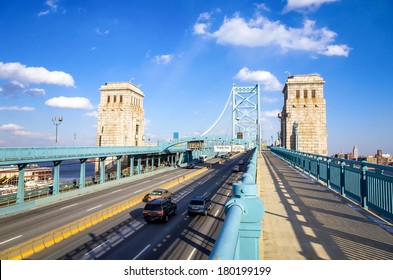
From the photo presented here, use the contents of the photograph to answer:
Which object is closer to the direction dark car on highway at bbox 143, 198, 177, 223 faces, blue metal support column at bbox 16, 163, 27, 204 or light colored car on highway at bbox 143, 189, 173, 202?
the light colored car on highway

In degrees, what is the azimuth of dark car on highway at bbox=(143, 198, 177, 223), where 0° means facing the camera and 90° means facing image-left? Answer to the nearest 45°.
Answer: approximately 225°

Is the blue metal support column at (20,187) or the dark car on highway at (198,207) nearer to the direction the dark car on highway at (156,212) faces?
the dark car on highway

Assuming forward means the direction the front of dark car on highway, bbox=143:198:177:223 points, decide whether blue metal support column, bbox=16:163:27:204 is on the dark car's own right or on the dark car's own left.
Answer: on the dark car's own left

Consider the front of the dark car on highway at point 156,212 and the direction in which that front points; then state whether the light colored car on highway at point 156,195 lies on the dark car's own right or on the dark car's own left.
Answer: on the dark car's own left

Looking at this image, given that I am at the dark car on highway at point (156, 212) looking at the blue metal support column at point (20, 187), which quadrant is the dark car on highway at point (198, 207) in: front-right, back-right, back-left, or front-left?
back-right
